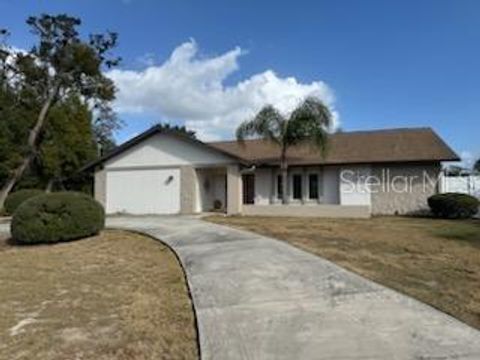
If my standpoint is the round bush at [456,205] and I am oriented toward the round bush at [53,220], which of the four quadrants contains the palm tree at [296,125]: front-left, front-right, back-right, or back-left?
front-right

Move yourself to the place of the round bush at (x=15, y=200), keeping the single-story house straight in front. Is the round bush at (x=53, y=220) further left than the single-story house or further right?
right

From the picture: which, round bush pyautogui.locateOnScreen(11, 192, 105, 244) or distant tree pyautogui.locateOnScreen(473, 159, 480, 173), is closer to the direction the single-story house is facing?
the round bush

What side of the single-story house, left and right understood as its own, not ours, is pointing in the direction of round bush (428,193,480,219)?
left

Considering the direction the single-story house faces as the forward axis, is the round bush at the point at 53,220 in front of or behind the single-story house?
in front

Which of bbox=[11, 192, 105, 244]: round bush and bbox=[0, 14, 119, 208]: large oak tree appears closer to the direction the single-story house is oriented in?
the round bush

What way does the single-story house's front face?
toward the camera

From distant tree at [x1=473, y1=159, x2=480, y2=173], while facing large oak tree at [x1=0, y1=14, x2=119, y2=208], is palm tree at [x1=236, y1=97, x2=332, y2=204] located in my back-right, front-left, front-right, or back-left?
front-left

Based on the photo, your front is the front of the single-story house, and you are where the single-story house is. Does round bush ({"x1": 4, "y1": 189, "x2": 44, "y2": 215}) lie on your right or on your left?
on your right
